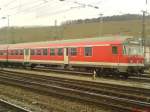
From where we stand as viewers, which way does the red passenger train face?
facing the viewer and to the right of the viewer

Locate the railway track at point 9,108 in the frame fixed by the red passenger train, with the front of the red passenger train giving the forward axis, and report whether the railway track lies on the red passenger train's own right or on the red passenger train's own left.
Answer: on the red passenger train's own right
